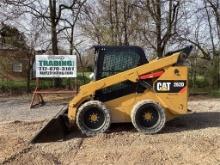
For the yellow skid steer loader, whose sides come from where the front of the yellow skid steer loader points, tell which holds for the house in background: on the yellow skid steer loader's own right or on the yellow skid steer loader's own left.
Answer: on the yellow skid steer loader's own right

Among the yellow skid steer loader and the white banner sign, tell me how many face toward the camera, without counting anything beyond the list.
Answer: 1

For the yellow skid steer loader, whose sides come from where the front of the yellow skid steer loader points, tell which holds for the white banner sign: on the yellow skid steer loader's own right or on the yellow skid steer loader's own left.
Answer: on the yellow skid steer loader's own right

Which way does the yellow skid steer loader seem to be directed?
to the viewer's left

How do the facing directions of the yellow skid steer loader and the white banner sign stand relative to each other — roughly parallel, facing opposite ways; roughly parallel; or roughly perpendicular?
roughly perpendicular

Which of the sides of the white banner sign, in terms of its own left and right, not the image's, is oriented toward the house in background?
back

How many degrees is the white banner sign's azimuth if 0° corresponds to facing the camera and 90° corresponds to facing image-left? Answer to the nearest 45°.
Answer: approximately 0°

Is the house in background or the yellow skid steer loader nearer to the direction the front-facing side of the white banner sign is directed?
the yellow skid steer loader
